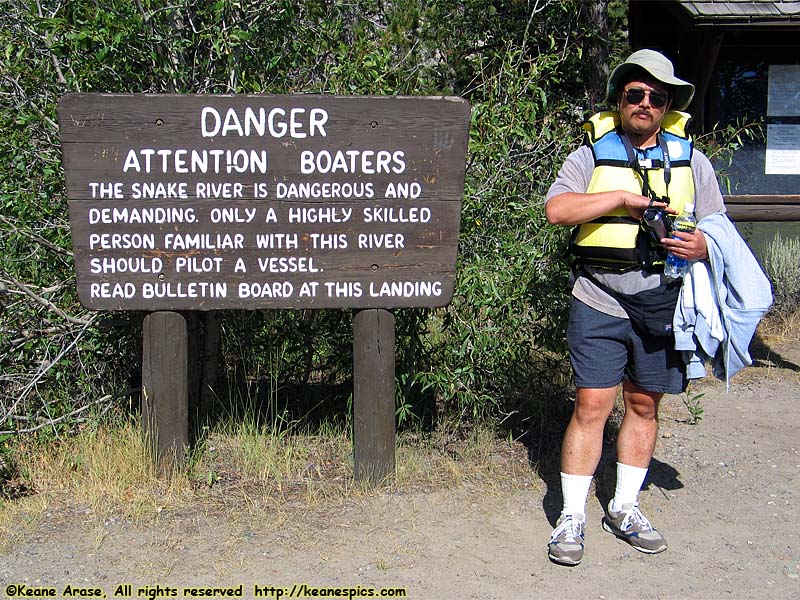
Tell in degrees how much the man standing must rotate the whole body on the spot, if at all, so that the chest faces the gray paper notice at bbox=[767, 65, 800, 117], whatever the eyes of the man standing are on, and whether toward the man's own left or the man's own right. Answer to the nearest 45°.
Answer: approximately 180°

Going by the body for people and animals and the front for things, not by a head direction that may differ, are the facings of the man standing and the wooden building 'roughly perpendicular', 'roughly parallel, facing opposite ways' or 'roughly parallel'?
roughly parallel

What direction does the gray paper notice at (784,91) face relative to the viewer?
toward the camera

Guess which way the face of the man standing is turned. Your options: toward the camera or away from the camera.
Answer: toward the camera

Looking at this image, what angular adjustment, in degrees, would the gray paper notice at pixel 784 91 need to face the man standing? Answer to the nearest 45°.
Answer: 0° — it already faces them

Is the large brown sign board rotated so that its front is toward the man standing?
no

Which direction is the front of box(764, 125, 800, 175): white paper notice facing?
toward the camera

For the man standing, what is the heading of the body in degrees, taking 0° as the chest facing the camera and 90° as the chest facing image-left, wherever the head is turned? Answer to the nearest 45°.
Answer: approximately 0°

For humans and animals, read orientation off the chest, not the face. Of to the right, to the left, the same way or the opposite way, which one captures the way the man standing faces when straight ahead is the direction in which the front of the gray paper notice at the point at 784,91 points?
the same way

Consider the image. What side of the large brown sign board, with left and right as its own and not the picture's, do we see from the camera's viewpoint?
front

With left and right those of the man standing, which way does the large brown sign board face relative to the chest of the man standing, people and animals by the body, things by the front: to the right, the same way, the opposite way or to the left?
the same way

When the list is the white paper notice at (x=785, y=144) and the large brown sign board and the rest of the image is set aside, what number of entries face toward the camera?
2

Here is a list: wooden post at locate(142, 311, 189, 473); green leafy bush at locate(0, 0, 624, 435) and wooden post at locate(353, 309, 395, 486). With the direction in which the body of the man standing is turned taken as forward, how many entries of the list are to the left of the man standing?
0

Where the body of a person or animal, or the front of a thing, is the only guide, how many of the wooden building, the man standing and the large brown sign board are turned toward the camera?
3

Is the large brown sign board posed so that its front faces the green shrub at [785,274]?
no

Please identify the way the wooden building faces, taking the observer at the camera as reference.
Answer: facing the viewer
